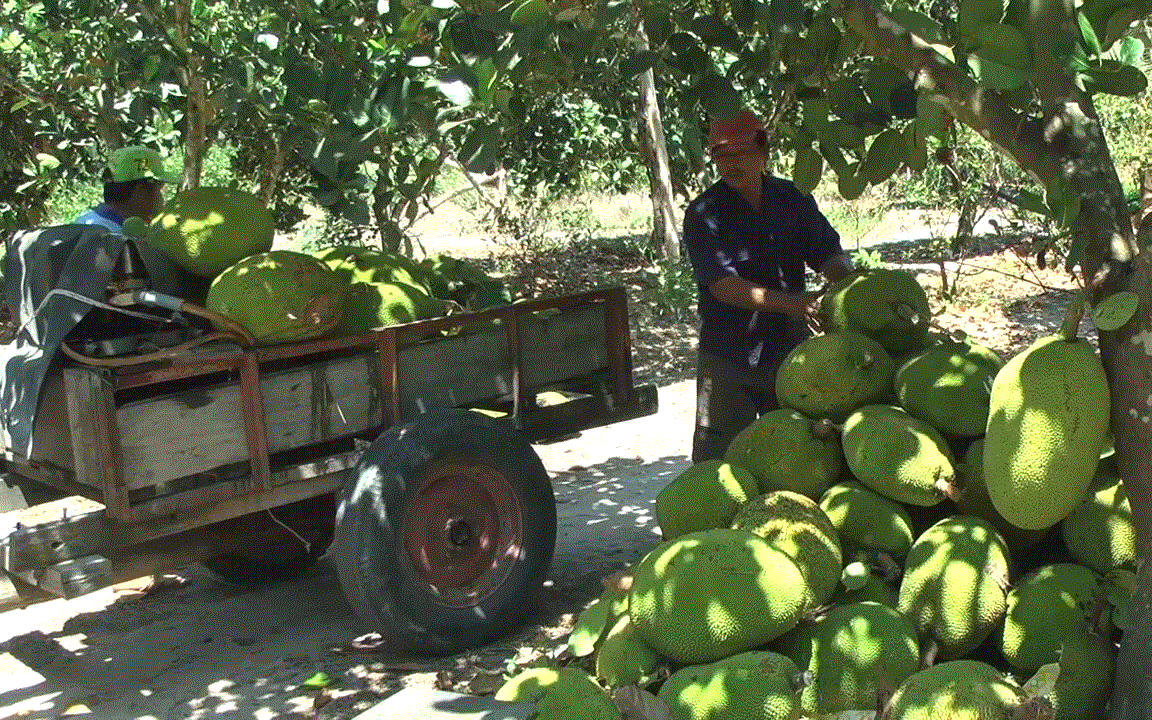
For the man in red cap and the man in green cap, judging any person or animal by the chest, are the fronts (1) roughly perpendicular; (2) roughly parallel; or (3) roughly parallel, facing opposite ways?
roughly perpendicular

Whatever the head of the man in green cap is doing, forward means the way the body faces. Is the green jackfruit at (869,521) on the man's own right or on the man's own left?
on the man's own right

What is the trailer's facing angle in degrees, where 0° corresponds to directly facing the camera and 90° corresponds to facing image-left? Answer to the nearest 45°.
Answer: approximately 45°

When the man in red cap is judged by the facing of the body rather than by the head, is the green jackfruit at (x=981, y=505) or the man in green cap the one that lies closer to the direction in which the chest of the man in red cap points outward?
the green jackfruit

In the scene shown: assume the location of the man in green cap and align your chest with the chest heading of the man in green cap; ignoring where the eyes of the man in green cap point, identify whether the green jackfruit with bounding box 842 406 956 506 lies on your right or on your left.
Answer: on your right

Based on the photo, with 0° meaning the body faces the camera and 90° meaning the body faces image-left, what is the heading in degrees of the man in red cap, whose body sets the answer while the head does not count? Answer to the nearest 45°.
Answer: approximately 315°

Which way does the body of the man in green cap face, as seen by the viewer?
to the viewer's right
